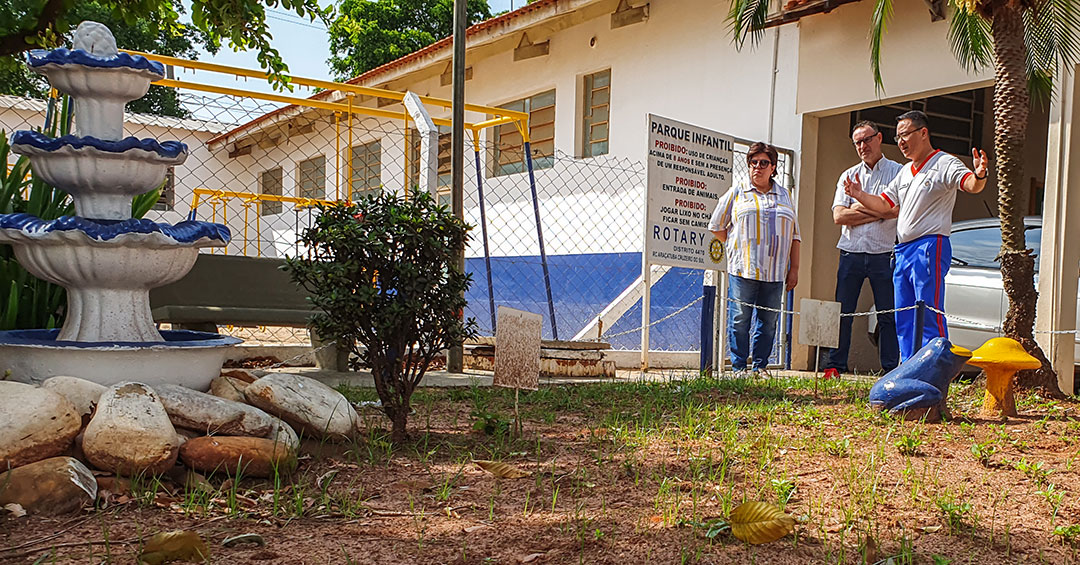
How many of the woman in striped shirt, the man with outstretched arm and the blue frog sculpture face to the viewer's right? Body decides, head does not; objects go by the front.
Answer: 1

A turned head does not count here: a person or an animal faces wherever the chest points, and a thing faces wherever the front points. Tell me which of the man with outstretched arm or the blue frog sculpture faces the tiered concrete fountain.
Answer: the man with outstretched arm

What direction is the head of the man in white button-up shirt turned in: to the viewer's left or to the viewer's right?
to the viewer's left

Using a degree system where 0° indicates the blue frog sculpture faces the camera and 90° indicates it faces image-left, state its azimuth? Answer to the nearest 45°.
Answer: approximately 270°

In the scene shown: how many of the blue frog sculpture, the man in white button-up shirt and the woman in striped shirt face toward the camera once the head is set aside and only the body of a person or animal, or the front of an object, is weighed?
2

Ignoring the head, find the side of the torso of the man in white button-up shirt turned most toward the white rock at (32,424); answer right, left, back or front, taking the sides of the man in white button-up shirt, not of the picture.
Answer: front

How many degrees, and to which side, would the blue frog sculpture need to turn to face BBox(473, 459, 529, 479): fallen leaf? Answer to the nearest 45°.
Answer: approximately 135° to its right

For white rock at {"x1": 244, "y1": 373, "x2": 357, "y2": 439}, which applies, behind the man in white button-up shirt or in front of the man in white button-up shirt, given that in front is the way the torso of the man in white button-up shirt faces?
in front

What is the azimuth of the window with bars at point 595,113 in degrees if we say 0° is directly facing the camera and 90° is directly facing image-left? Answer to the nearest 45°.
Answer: approximately 45°

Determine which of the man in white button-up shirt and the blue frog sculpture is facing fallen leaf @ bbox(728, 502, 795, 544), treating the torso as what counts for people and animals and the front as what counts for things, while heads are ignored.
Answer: the man in white button-up shirt

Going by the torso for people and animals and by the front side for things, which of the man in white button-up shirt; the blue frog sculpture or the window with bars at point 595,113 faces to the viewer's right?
the blue frog sculpture
